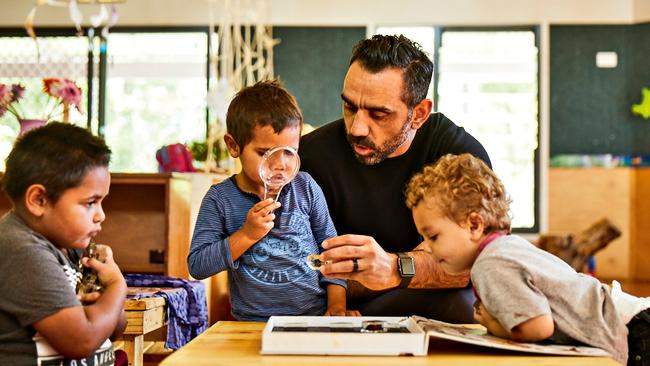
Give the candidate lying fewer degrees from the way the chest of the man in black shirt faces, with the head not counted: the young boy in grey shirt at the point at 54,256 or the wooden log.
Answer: the young boy in grey shirt

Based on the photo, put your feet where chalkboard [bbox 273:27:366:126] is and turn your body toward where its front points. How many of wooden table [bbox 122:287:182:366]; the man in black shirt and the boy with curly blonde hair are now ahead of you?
3

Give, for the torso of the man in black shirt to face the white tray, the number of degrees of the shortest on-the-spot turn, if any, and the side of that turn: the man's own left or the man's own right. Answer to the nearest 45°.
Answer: approximately 45° to the man's own left

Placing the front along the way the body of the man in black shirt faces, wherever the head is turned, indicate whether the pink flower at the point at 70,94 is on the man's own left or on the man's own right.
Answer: on the man's own right
